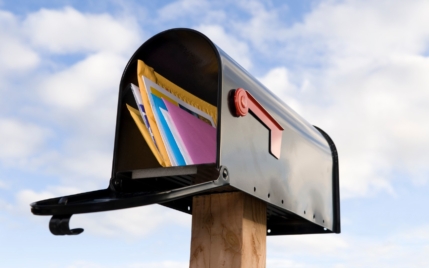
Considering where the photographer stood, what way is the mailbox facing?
facing the viewer and to the left of the viewer
